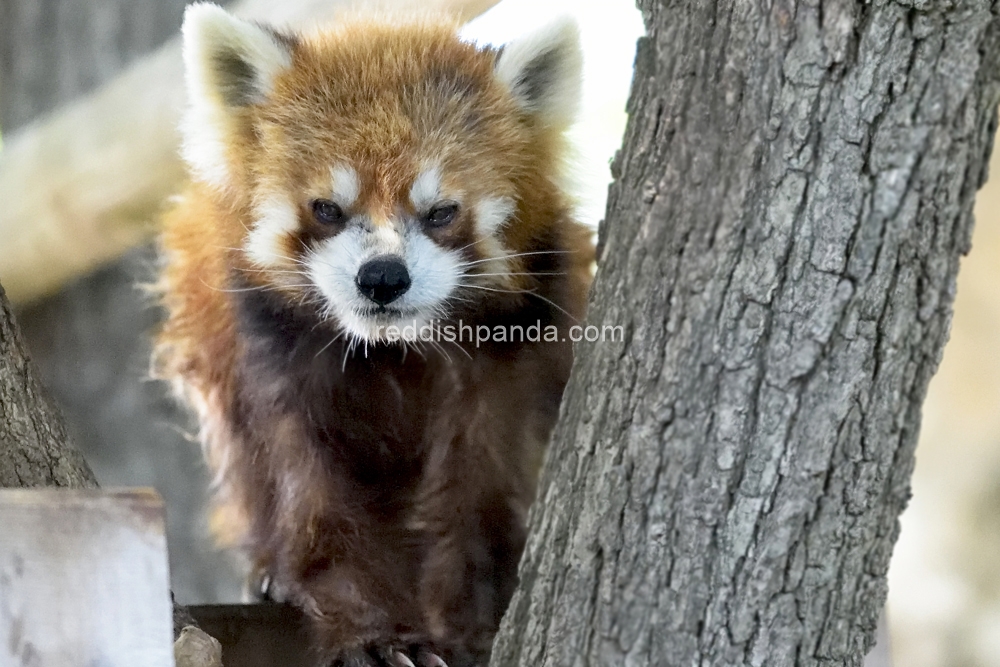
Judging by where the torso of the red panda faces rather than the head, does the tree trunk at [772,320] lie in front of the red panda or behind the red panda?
in front

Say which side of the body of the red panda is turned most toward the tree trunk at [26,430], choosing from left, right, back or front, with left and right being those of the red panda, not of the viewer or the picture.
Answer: right

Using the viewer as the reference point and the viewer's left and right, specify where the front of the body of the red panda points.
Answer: facing the viewer

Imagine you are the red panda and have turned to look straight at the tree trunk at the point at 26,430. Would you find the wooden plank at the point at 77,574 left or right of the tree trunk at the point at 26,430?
left

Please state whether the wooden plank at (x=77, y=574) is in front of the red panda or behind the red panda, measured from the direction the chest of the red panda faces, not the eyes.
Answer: in front

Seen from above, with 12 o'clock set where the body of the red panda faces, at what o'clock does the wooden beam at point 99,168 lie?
The wooden beam is roughly at 4 o'clock from the red panda.
